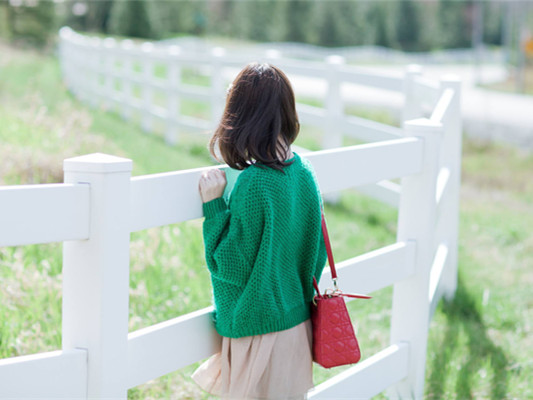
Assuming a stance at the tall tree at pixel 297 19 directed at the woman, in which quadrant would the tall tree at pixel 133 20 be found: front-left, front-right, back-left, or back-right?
front-right

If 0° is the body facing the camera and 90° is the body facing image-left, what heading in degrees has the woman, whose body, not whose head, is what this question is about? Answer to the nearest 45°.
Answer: approximately 135°

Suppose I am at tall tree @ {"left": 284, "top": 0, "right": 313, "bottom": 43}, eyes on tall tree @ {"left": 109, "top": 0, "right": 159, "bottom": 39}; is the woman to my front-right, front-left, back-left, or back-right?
front-left

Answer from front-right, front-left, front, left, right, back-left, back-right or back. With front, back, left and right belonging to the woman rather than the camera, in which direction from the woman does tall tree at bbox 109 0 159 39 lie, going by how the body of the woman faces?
front-right

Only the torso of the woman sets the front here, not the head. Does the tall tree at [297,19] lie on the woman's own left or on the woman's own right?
on the woman's own right
